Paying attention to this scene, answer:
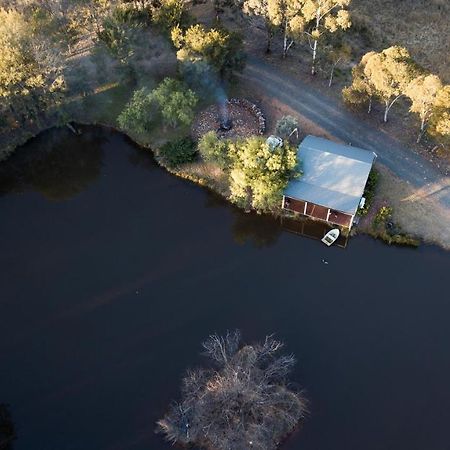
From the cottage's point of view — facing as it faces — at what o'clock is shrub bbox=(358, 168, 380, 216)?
The shrub is roughly at 8 o'clock from the cottage.

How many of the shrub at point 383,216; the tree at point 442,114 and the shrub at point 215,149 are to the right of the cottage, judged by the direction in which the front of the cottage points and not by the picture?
1

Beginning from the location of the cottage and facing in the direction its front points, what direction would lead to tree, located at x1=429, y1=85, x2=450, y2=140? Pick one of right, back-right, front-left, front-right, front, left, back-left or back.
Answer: back-left

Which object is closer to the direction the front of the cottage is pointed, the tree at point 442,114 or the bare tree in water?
the bare tree in water

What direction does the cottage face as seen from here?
toward the camera

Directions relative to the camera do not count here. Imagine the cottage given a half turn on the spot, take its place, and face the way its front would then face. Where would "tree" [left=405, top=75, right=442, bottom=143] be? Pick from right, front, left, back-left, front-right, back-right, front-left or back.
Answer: front-right

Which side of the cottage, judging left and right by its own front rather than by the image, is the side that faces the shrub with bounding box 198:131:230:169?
right

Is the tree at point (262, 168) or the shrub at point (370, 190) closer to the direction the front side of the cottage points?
the tree

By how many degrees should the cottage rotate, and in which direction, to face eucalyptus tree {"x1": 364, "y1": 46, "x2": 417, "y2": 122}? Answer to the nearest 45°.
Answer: approximately 180°

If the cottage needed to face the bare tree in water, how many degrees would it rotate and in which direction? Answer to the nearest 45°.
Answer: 0° — it already faces it

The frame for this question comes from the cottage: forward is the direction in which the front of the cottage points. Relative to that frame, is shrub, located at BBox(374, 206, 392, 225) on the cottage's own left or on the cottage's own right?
on the cottage's own left
